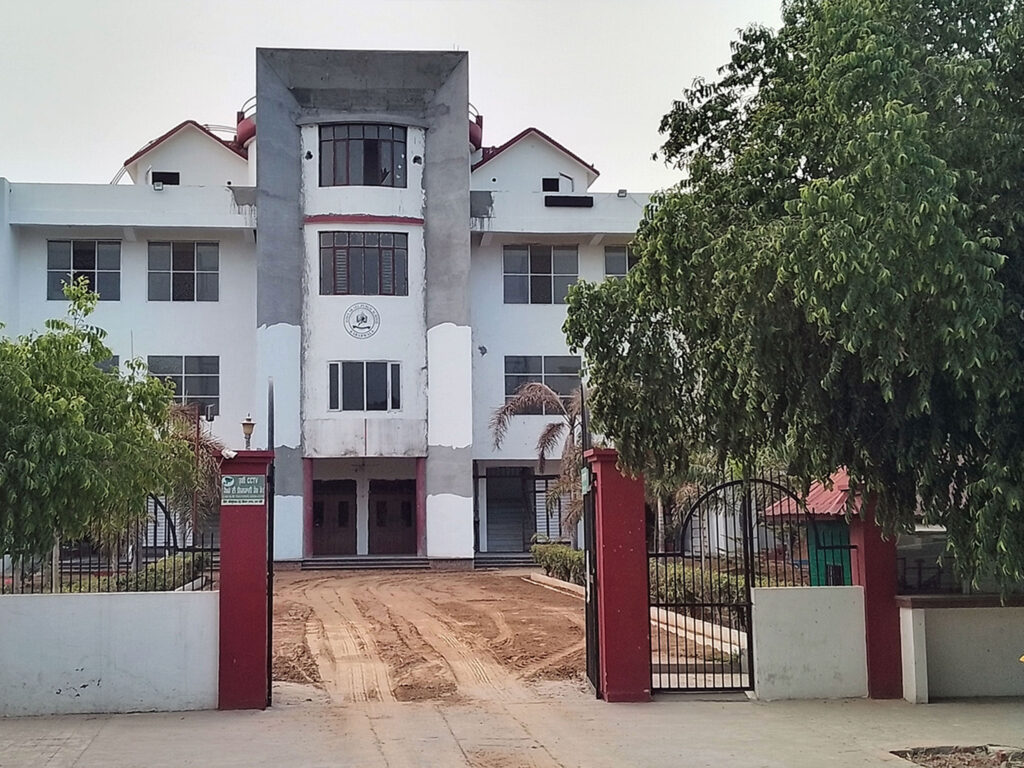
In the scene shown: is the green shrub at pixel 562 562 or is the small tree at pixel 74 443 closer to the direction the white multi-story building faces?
the small tree

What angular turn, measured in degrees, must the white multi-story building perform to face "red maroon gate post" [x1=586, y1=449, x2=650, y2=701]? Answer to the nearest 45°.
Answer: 0° — it already faces it

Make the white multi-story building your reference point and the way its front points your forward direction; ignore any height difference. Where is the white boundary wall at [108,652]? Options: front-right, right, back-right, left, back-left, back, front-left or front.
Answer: front

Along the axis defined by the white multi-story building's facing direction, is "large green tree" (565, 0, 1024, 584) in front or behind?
in front

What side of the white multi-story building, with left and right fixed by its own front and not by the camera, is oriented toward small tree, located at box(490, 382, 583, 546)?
left

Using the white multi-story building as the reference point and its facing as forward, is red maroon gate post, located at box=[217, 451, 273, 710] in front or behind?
in front

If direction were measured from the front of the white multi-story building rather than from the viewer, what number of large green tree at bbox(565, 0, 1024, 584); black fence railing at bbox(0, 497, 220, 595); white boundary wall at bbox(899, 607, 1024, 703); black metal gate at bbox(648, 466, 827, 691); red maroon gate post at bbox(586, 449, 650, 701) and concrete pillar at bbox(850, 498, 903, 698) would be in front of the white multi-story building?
6

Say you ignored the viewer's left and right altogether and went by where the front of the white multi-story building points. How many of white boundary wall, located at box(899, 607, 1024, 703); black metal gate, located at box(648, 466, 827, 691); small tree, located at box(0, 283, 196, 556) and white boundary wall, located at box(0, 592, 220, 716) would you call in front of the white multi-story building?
4

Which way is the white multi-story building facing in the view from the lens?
facing the viewer

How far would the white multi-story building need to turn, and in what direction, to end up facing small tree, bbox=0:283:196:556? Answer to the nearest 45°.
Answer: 0° — it already faces it

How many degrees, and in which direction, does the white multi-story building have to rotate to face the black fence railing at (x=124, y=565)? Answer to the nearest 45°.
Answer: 0° — it already faces it
